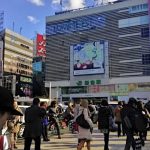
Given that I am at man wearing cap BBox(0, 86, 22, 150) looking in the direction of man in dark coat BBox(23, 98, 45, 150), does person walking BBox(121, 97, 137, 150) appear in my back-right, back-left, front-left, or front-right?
front-right

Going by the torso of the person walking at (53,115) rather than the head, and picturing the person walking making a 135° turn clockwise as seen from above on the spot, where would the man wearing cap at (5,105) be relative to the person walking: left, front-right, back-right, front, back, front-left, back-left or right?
front-left

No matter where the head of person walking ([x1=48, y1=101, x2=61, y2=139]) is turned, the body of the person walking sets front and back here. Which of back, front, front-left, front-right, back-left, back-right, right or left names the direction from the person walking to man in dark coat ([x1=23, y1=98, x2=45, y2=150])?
right

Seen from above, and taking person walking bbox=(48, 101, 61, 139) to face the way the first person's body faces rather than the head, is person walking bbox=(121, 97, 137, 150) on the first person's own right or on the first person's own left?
on the first person's own right
